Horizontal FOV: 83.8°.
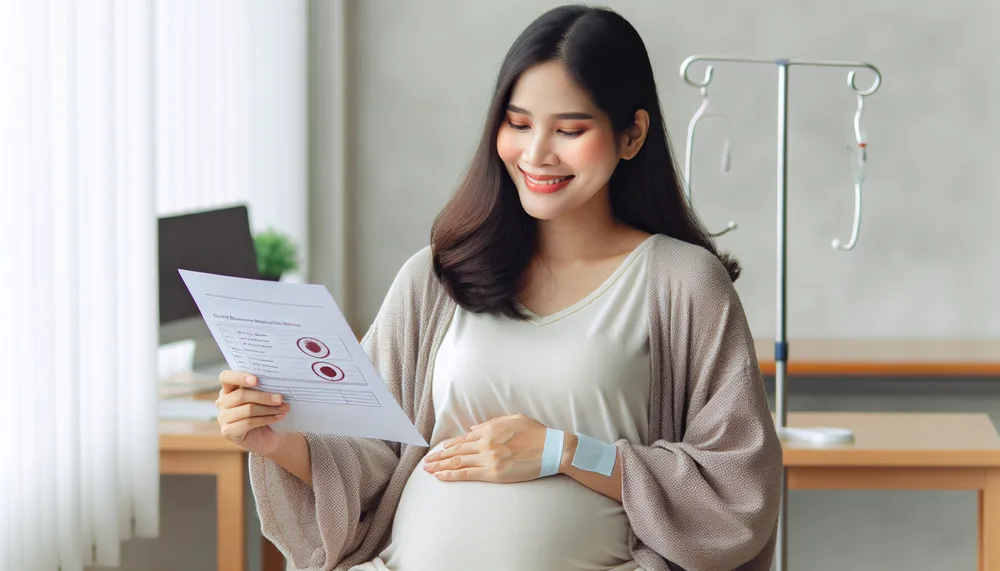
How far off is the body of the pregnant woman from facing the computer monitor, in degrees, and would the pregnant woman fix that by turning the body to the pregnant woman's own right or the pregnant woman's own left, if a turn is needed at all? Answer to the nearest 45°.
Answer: approximately 90° to the pregnant woman's own right

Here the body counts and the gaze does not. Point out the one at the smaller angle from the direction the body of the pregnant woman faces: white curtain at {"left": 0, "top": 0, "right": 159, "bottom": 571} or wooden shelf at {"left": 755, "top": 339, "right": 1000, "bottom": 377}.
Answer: the white curtain

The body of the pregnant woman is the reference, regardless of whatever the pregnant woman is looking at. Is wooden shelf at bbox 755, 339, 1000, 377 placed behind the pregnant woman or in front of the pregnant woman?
behind

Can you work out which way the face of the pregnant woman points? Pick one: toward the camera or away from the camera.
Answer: toward the camera

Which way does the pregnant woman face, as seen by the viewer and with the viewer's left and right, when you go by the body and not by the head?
facing the viewer and to the left of the viewer

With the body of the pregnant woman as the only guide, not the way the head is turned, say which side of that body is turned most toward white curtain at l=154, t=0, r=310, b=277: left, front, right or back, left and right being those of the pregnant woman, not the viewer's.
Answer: right

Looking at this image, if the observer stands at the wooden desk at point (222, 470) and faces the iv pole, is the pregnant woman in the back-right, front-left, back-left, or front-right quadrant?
front-right
